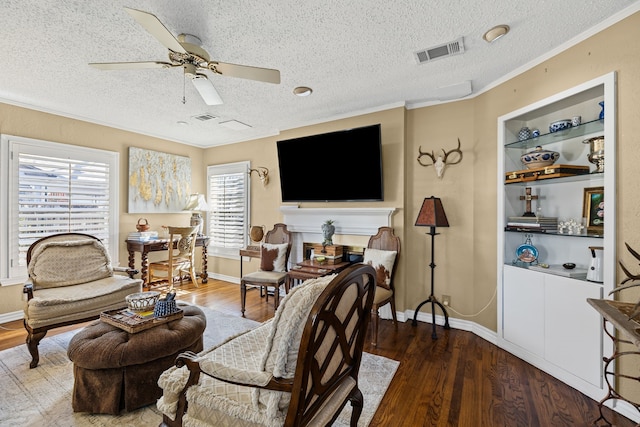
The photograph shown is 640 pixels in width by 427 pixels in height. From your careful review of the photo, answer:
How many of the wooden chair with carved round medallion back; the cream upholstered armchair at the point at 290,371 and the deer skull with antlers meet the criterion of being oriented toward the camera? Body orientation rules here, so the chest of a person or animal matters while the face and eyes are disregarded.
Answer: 1

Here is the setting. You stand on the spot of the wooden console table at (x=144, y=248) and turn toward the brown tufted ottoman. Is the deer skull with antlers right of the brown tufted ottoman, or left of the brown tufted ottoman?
left

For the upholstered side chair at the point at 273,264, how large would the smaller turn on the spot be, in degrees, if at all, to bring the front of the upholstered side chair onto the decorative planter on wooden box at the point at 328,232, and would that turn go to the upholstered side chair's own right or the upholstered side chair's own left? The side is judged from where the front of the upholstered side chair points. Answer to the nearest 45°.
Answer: approximately 90° to the upholstered side chair's own left

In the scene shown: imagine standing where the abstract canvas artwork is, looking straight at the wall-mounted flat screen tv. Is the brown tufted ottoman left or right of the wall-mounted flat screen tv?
right

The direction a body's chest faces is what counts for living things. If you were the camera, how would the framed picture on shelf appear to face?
facing the viewer and to the left of the viewer

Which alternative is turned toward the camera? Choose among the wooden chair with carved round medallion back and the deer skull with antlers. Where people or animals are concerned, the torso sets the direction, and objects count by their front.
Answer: the deer skull with antlers

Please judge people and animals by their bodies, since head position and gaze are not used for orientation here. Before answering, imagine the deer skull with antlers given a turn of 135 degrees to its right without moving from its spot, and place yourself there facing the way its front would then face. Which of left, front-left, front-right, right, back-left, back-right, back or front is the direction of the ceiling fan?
left

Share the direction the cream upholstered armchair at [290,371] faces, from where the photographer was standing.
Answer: facing away from the viewer and to the left of the viewer

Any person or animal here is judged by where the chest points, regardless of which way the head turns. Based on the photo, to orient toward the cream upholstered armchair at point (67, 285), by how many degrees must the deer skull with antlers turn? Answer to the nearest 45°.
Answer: approximately 45° to its right

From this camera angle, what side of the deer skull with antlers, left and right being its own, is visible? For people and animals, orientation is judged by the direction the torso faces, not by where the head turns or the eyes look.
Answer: front

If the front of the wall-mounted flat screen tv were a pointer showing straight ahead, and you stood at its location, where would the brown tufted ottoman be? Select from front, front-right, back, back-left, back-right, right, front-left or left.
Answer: front

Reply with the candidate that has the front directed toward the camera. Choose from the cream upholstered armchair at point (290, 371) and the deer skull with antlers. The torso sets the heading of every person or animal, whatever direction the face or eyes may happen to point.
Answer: the deer skull with antlers

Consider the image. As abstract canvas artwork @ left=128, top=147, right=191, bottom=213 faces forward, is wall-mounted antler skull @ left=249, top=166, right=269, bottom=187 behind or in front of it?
in front

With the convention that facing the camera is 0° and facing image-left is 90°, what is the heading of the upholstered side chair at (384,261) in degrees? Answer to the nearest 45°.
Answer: approximately 45°
